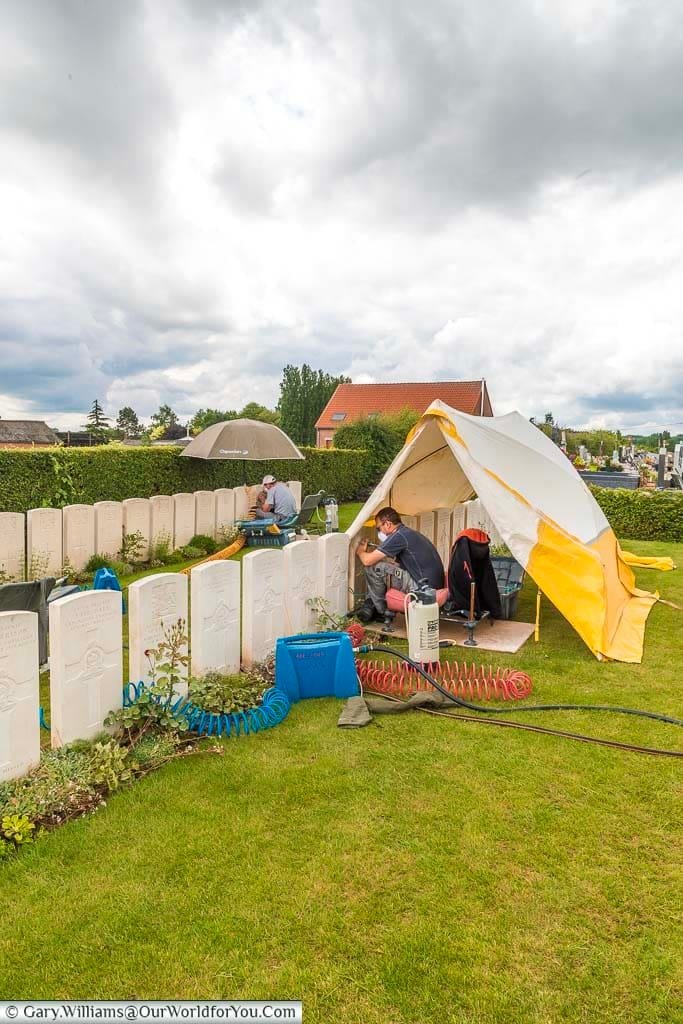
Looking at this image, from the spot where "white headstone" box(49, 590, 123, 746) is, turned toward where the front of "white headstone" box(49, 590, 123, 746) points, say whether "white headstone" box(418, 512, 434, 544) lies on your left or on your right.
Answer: on your left

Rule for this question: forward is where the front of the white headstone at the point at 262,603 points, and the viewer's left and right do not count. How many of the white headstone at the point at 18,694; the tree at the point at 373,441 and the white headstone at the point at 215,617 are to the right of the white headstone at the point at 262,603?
2

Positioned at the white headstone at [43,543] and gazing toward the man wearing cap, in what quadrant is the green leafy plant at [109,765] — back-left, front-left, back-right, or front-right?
back-right

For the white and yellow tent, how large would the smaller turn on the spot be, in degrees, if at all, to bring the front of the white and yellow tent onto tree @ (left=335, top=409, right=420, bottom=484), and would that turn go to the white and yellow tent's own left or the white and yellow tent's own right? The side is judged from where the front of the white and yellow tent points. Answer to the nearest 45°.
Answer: approximately 135° to the white and yellow tent's own right

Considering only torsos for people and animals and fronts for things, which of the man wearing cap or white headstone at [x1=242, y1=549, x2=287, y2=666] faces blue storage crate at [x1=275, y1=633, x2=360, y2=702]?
the white headstone

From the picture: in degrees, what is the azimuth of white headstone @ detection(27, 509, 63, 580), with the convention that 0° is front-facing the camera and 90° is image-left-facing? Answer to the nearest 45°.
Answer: approximately 315°

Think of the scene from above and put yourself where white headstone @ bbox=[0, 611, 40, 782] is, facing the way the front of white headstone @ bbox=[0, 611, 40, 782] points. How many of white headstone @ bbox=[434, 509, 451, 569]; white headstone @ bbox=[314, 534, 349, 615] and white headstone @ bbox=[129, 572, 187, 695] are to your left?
3

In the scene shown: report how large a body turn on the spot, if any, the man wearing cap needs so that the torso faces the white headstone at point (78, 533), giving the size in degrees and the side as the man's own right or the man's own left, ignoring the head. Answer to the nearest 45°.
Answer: approximately 45° to the man's own left

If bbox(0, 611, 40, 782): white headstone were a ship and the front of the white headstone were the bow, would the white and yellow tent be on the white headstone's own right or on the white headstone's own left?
on the white headstone's own left

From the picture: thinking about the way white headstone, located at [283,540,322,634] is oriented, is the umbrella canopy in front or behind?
behind
